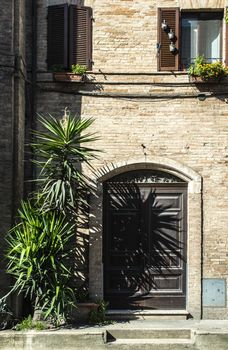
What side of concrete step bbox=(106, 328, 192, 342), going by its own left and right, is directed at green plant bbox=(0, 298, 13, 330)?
right

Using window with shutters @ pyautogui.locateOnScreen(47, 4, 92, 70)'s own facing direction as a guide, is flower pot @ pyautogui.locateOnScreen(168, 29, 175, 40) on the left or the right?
on its left

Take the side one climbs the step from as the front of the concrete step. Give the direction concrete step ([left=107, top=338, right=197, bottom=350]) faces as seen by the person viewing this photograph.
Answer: facing the viewer

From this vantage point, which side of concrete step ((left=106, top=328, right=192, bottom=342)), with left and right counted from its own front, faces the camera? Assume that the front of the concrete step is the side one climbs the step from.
front

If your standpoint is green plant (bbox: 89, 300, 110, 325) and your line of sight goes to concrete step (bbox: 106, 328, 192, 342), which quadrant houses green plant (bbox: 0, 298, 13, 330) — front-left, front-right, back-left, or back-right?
back-right
